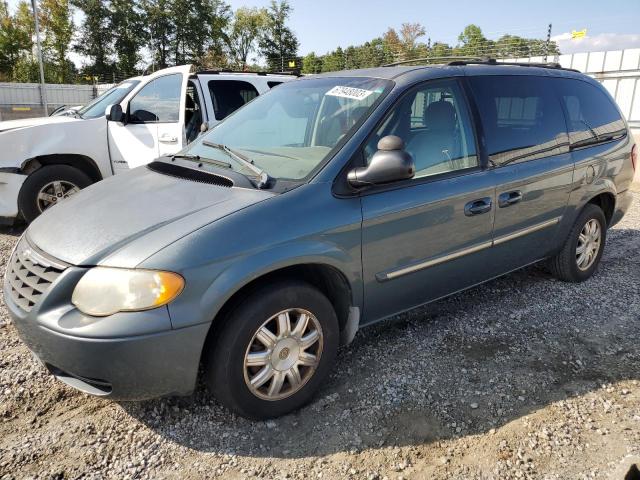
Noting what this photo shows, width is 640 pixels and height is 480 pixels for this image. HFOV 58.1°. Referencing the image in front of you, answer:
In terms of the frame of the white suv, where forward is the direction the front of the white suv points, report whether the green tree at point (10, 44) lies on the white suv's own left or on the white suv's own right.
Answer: on the white suv's own right

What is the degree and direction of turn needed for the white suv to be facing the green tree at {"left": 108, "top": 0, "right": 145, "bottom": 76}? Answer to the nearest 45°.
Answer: approximately 90° to its right

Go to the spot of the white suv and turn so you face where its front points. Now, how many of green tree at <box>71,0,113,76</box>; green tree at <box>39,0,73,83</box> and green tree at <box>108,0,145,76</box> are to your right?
3

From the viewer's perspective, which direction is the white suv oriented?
to the viewer's left

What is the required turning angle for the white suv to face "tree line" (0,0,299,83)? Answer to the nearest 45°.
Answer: approximately 90° to its right

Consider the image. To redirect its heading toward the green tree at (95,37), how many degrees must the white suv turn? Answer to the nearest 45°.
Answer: approximately 90° to its right
